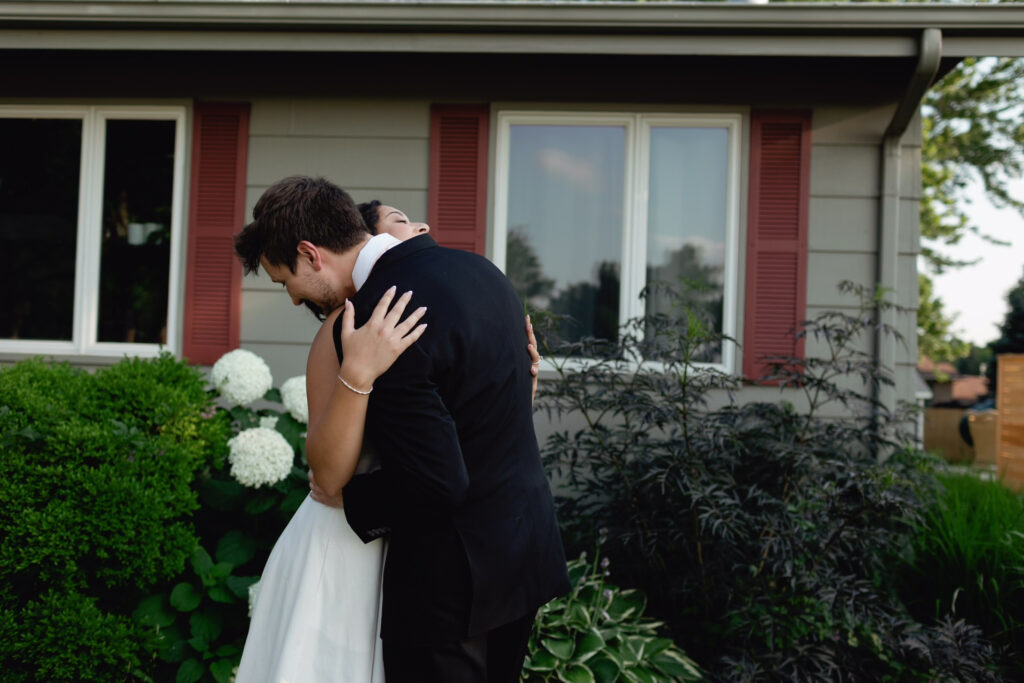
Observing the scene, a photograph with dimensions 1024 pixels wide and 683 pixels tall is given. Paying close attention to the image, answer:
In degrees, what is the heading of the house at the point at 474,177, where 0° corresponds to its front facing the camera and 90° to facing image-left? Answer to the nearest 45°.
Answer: approximately 0°

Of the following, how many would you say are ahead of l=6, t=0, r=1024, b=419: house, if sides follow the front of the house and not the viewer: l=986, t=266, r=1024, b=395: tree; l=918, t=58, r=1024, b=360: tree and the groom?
1

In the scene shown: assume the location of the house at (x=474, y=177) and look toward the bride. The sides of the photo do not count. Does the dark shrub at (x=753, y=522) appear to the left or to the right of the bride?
left

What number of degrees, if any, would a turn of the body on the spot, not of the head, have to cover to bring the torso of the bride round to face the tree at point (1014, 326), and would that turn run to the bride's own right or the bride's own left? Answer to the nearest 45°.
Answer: approximately 45° to the bride's own left

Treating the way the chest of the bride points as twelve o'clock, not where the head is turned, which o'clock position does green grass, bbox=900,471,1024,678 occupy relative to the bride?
The green grass is roughly at 11 o'clock from the bride.

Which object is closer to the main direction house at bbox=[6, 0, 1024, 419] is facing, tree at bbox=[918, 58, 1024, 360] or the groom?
the groom

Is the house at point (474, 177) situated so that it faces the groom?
yes

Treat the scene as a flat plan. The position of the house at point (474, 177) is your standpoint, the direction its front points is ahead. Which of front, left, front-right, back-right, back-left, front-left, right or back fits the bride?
front

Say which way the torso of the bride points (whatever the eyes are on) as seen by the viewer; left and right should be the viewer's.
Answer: facing to the right of the viewer

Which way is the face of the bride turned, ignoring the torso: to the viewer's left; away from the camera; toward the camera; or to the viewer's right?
to the viewer's right
